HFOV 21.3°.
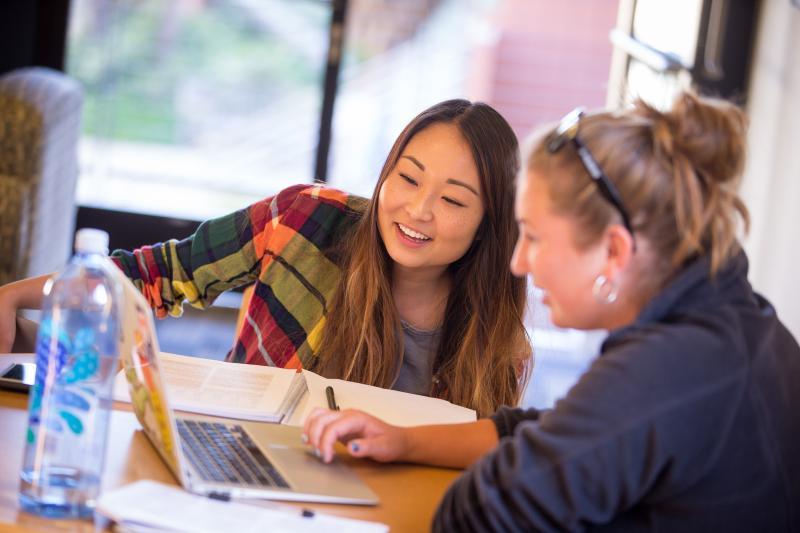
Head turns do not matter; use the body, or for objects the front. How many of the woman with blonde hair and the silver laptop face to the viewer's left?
1

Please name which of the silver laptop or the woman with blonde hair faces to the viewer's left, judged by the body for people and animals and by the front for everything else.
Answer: the woman with blonde hair

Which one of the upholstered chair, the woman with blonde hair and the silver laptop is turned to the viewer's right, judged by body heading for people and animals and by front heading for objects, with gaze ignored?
the silver laptop

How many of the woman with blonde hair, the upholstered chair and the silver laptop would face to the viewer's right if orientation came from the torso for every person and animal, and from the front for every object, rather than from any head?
1

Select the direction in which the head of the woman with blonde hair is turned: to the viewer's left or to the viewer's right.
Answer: to the viewer's left

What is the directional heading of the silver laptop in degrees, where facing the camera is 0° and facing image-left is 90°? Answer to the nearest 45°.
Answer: approximately 270°

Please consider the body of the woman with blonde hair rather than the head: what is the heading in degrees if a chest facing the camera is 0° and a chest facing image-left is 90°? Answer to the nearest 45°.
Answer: approximately 90°
